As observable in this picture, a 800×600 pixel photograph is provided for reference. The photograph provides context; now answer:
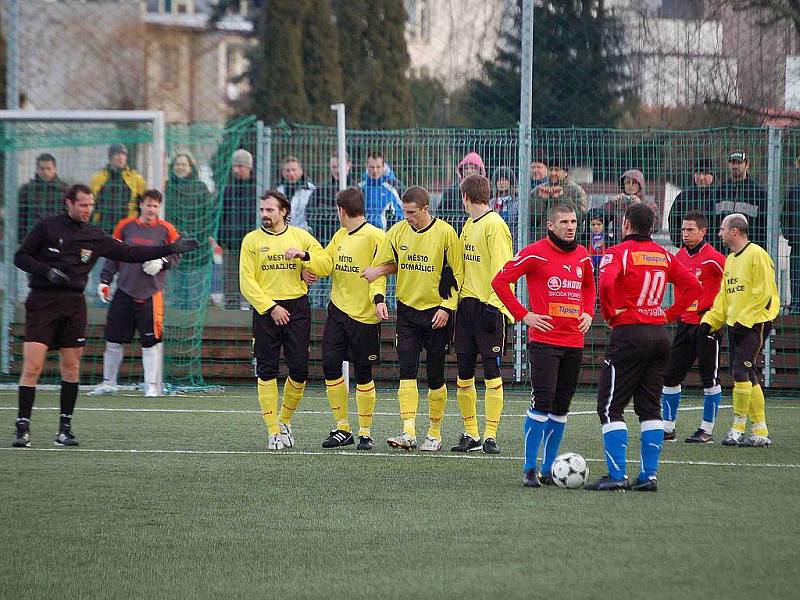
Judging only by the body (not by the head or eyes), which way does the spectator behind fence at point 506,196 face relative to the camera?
toward the camera

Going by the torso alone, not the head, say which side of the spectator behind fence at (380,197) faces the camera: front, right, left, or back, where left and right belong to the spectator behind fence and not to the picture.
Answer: front

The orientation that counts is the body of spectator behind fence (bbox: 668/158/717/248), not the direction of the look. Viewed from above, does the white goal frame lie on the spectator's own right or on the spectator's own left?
on the spectator's own right

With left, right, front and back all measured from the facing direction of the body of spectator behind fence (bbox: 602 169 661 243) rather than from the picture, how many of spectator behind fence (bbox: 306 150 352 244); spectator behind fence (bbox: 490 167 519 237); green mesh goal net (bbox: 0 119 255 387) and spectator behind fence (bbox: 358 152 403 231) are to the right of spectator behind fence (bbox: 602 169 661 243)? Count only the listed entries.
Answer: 4

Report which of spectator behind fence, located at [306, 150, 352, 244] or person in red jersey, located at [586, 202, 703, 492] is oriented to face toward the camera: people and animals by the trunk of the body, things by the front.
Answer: the spectator behind fence

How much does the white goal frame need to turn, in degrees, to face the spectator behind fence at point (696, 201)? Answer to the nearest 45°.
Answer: approximately 90° to its left

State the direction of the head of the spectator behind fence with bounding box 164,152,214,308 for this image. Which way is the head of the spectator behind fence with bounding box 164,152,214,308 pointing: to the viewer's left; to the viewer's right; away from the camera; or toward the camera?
toward the camera

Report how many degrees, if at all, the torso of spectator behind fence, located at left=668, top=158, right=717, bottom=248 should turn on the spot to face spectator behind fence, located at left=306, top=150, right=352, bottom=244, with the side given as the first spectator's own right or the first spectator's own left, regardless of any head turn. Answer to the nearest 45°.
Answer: approximately 90° to the first spectator's own right

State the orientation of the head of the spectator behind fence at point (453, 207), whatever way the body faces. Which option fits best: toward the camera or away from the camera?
toward the camera

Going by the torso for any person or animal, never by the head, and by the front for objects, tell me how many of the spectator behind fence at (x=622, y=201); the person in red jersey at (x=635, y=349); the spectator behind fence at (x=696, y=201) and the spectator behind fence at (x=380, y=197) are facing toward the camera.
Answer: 3

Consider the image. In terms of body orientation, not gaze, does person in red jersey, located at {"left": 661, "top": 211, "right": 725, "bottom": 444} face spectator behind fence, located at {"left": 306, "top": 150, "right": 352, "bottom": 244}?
no

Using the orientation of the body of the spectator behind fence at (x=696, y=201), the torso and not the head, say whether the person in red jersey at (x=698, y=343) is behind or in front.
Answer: in front

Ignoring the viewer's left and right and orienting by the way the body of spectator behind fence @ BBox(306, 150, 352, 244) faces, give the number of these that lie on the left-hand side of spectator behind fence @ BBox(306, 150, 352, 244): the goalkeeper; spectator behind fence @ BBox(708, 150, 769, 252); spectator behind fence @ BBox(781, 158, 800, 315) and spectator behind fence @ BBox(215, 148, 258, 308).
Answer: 2

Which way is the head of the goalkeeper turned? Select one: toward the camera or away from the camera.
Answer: toward the camera

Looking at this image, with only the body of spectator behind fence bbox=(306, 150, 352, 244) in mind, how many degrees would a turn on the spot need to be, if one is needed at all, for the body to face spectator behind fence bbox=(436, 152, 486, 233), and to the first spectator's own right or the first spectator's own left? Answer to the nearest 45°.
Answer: approximately 90° to the first spectator's own left

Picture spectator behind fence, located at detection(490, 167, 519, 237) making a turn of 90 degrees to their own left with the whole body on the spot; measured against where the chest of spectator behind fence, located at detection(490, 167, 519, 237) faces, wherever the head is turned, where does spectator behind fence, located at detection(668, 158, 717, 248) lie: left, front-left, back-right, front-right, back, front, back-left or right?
front

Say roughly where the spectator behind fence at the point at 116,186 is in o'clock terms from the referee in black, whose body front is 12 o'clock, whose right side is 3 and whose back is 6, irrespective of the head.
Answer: The spectator behind fence is roughly at 6 o'clock from the referee in black.
